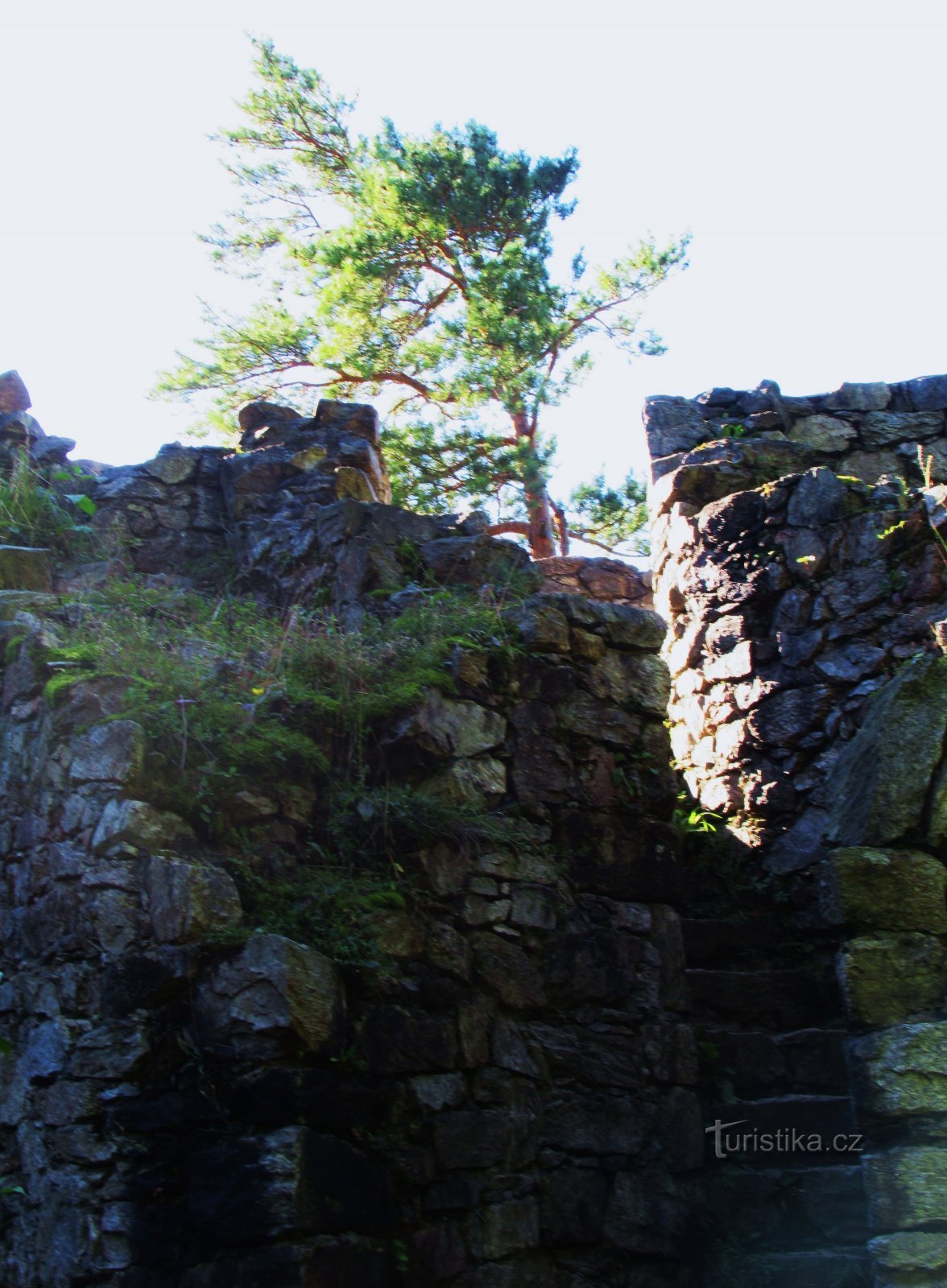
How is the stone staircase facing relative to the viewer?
toward the camera

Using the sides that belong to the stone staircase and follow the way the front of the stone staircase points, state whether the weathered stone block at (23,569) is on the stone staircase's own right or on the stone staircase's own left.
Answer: on the stone staircase's own right

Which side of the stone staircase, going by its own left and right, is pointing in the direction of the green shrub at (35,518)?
right
